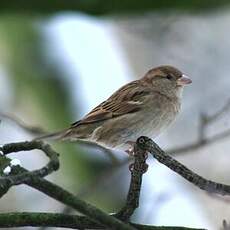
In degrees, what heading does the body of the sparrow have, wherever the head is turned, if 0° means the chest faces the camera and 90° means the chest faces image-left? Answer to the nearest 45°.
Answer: approximately 270°

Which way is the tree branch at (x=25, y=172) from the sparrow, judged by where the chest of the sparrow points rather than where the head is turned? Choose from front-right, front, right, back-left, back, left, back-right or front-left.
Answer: back
